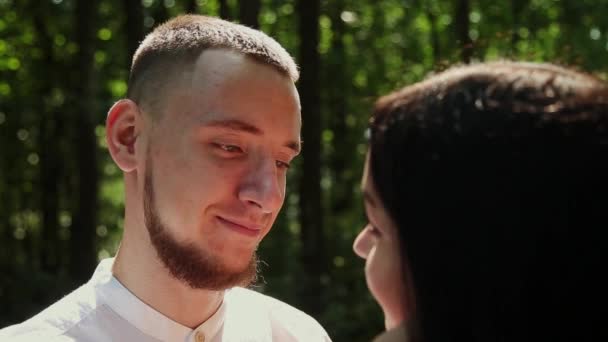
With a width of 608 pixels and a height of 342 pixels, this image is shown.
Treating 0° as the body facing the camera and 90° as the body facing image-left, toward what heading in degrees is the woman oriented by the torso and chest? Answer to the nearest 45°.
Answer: approximately 135°

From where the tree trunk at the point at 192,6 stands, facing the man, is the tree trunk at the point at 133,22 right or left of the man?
right

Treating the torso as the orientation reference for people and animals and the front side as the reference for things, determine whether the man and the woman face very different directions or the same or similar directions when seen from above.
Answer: very different directions

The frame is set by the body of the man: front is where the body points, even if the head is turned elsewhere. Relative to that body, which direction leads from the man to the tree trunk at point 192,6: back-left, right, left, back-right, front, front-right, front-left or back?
back-left

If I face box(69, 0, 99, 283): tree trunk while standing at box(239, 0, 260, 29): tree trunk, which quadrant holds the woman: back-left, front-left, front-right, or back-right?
back-left

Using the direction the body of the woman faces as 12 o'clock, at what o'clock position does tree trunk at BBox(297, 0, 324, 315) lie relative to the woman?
The tree trunk is roughly at 1 o'clock from the woman.

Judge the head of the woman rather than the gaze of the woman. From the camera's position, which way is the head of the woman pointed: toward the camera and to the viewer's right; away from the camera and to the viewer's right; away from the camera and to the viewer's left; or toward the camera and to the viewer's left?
away from the camera and to the viewer's left

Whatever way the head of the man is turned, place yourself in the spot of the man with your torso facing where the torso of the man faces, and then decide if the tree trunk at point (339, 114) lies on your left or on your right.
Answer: on your left

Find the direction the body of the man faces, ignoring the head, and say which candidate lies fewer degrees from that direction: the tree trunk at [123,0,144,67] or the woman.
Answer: the woman
